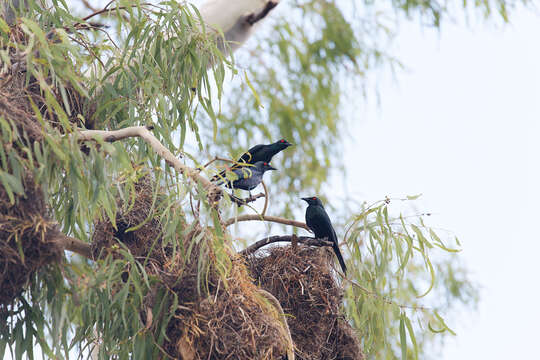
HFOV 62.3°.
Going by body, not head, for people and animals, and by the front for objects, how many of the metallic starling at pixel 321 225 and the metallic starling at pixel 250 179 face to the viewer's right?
1

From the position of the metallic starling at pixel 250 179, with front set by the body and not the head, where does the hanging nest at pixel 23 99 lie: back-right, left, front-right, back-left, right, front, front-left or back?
back-right

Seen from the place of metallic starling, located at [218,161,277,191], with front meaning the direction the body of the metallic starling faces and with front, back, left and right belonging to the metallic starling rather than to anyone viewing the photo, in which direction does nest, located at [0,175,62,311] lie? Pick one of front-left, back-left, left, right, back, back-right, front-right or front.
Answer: back-right

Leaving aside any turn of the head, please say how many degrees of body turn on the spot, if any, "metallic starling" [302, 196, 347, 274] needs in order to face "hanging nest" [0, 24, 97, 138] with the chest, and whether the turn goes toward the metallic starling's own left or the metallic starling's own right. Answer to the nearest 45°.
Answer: approximately 45° to the metallic starling's own left

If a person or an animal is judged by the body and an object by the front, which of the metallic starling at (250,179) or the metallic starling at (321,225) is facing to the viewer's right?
the metallic starling at (250,179)

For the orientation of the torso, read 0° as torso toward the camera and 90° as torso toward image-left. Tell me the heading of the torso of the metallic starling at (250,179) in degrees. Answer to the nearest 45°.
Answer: approximately 270°

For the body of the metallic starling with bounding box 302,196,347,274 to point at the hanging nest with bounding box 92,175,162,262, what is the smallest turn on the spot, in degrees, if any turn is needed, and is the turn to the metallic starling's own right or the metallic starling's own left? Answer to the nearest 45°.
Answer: approximately 45° to the metallic starling's own left

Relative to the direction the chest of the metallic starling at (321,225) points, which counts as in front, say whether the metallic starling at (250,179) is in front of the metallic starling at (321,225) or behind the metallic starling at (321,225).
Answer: in front

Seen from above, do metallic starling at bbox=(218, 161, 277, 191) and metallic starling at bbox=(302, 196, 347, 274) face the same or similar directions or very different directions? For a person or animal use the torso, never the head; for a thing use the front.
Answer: very different directions

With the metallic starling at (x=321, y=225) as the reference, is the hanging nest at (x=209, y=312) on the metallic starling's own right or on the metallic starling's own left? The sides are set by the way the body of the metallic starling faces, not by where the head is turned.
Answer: on the metallic starling's own left

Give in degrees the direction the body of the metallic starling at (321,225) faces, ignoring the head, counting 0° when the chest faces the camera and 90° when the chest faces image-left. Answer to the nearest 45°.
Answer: approximately 90°
